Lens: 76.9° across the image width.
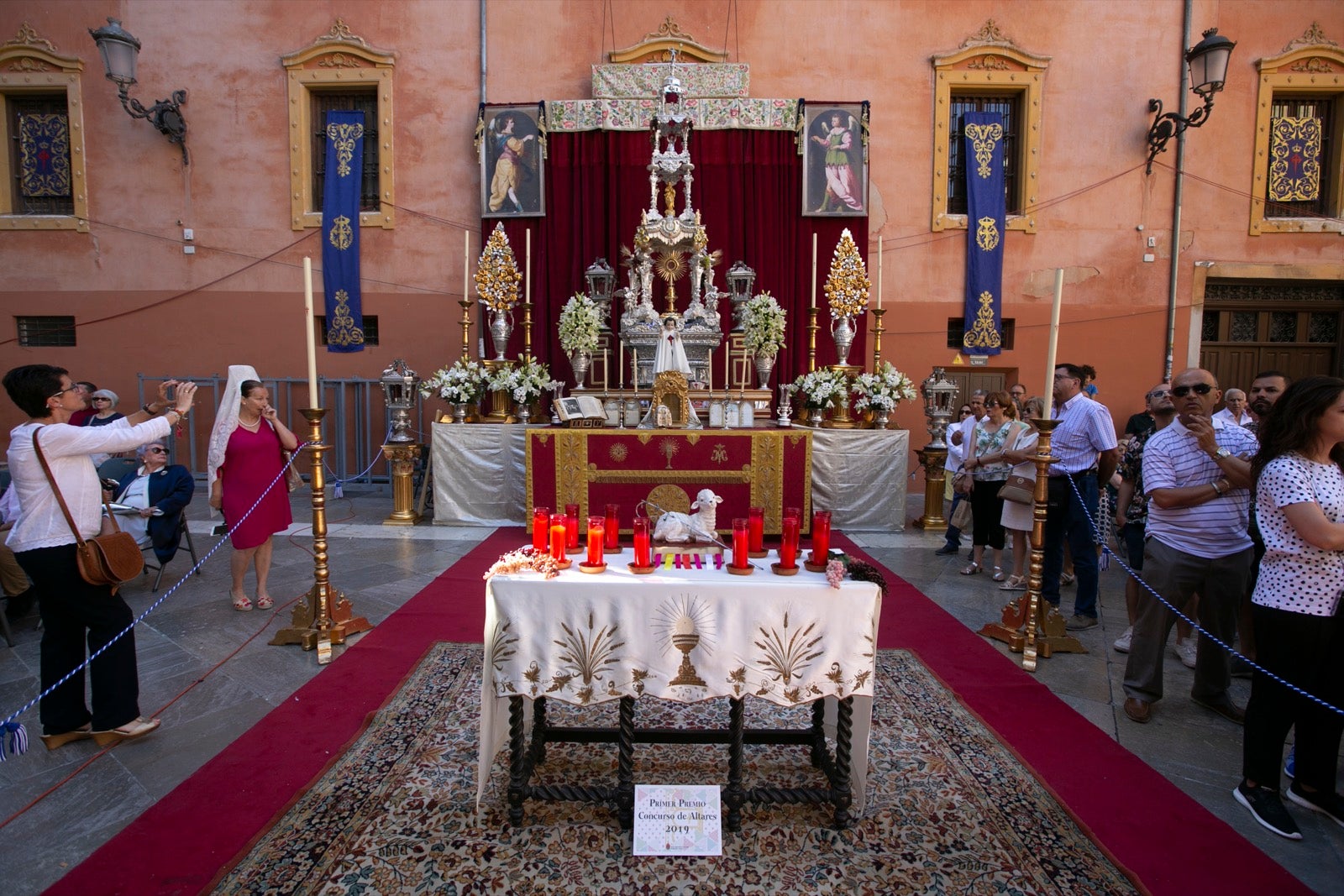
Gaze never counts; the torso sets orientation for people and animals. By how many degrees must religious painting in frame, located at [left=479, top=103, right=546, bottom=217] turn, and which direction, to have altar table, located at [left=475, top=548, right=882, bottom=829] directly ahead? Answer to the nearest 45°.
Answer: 0° — it already faces it

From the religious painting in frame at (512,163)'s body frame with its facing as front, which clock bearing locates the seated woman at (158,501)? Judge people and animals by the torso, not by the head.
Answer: The seated woman is roughly at 1 o'clock from the religious painting in frame.

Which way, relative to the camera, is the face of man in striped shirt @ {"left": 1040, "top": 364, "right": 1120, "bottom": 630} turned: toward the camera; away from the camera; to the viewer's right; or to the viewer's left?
to the viewer's left

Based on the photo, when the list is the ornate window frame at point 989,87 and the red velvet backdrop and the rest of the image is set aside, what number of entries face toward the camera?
2

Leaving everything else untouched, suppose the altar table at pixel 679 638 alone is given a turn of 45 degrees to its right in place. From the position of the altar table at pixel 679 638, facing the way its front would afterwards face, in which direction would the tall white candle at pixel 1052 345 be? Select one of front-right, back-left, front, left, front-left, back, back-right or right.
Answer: back

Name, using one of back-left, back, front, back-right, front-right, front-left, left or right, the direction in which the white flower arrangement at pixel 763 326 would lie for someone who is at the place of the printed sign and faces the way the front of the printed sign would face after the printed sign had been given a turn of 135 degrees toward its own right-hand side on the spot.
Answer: front-right

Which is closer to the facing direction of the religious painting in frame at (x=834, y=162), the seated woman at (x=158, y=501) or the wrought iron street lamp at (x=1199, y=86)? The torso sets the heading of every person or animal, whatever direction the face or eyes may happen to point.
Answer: the seated woman
